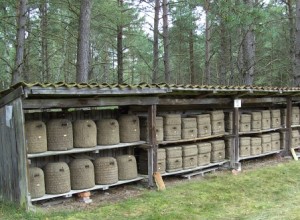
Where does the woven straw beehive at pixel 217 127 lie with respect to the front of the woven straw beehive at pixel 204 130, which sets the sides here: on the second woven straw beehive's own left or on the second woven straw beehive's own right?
on the second woven straw beehive's own left

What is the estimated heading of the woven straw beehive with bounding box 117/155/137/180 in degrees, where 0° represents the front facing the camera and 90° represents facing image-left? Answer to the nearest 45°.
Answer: approximately 315°

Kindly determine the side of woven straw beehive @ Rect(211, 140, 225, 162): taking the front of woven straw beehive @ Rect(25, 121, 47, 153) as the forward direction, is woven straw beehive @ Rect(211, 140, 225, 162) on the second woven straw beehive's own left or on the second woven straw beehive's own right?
on the second woven straw beehive's own left

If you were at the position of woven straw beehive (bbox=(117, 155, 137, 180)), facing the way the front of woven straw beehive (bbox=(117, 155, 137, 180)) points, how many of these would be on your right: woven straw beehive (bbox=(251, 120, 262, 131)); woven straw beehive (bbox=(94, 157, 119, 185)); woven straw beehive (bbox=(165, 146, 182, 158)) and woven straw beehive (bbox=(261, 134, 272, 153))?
1

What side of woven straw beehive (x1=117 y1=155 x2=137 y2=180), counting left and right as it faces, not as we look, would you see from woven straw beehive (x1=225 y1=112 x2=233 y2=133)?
left

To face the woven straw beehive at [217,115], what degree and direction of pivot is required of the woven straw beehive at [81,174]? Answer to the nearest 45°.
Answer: approximately 90° to its left

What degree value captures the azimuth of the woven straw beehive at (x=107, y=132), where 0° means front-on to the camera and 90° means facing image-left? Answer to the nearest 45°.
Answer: approximately 315°

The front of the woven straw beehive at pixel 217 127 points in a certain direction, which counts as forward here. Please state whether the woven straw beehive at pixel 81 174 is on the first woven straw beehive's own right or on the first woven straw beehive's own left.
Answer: on the first woven straw beehive's own right

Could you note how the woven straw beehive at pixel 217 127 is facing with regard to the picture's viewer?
facing the viewer and to the right of the viewer
